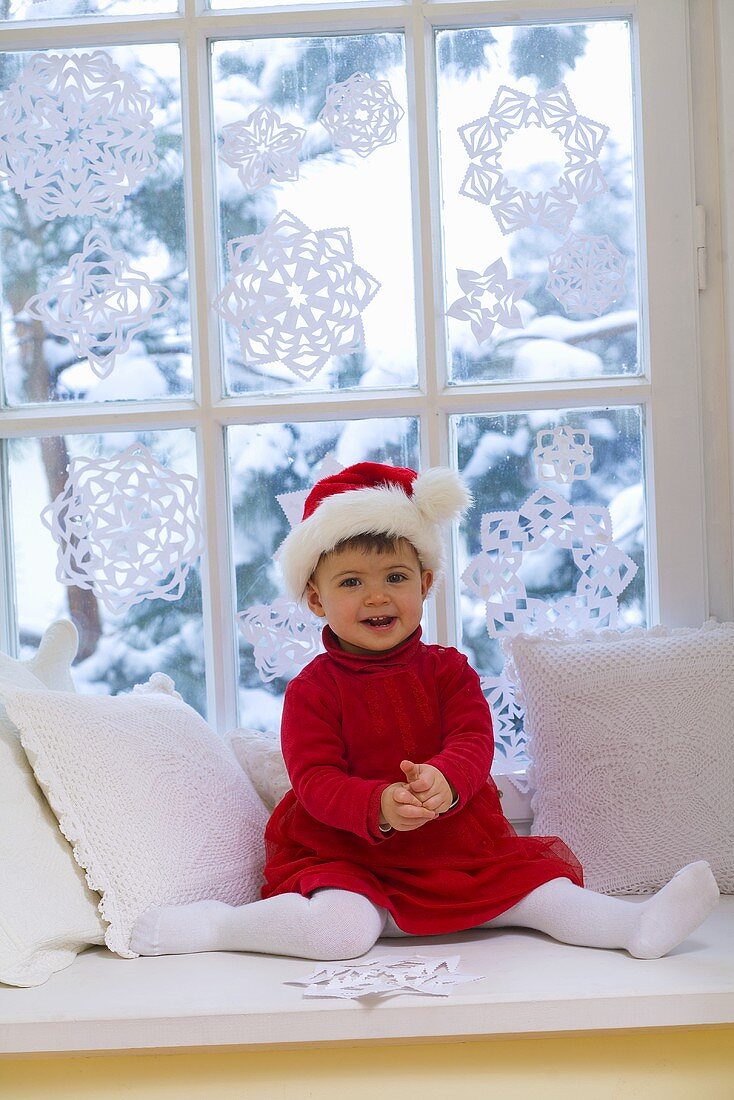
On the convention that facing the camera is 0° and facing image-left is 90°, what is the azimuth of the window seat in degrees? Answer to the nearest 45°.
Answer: approximately 0°

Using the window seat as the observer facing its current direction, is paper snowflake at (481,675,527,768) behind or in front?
behind

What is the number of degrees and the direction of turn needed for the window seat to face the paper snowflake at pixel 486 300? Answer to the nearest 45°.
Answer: approximately 180°

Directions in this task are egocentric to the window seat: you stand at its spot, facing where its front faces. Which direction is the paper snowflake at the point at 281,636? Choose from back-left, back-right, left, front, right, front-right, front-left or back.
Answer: back

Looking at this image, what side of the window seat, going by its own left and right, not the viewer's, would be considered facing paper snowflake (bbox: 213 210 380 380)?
back

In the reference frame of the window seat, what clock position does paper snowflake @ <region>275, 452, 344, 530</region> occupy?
The paper snowflake is roughly at 6 o'clock from the window seat.
